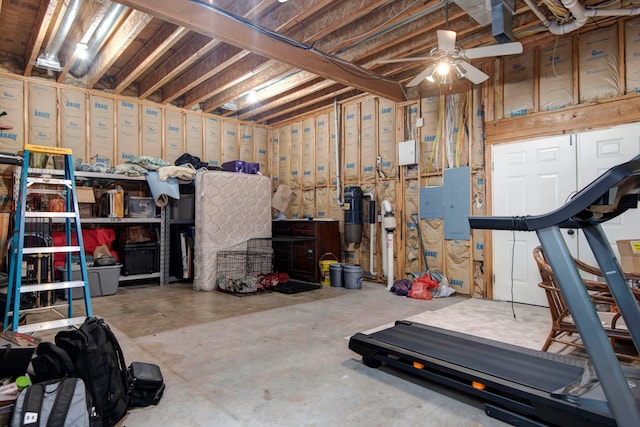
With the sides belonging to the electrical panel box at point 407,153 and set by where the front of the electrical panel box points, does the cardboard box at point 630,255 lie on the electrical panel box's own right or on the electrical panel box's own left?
on the electrical panel box's own left

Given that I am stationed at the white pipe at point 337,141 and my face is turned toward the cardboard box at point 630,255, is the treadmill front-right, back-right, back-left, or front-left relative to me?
front-right

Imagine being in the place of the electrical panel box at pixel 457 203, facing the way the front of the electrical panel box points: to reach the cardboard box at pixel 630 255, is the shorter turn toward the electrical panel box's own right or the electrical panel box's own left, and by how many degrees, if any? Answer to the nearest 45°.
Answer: approximately 90° to the electrical panel box's own left

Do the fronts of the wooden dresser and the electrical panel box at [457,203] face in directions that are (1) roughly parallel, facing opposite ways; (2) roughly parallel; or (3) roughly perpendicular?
roughly parallel

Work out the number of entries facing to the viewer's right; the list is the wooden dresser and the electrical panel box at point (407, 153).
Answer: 0

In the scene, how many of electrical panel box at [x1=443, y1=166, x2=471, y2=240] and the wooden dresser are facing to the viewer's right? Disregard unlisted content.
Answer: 0

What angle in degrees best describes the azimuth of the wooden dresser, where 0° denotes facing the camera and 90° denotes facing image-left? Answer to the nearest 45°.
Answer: approximately 45°

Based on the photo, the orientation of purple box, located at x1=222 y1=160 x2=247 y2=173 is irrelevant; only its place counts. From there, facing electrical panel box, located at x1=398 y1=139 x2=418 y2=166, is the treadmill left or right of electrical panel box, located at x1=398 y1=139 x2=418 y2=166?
right

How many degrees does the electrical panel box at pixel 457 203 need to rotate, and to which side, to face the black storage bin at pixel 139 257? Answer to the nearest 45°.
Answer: approximately 45° to its right

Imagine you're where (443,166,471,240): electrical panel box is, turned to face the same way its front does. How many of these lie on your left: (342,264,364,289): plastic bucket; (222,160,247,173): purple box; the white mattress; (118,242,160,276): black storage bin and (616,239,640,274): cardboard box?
1

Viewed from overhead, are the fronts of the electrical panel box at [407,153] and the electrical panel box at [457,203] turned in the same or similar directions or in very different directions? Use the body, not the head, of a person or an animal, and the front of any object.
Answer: same or similar directions

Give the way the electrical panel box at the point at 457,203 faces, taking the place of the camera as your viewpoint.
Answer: facing the viewer and to the left of the viewer

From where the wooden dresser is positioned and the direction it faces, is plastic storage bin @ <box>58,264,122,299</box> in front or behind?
in front

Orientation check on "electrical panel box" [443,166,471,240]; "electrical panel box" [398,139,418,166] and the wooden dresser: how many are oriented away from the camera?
0

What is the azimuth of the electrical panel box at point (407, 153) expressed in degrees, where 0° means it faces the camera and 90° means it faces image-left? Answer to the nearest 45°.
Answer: approximately 45°

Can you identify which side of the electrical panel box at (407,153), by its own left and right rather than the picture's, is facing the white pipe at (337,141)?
right

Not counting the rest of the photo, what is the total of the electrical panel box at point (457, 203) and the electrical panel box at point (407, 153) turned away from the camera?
0

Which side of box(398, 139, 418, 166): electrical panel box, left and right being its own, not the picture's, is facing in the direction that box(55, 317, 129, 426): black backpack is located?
front
